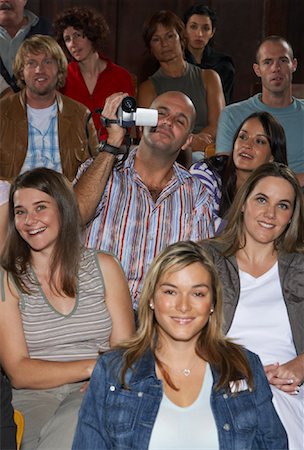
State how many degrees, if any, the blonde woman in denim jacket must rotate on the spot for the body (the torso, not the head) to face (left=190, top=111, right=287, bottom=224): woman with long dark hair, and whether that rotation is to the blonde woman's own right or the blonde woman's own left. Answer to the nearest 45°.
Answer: approximately 180°

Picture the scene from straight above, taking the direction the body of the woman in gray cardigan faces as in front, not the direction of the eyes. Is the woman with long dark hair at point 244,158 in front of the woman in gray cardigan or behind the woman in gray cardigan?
behind

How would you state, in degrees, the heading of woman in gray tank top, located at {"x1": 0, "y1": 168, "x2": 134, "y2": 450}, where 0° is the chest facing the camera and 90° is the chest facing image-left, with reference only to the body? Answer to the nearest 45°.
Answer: approximately 0°

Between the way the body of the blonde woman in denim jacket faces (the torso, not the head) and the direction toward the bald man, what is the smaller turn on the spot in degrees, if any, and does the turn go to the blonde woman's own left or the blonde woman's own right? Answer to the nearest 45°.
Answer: approximately 180°

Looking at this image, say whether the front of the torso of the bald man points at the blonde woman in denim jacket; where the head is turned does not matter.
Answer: yes
